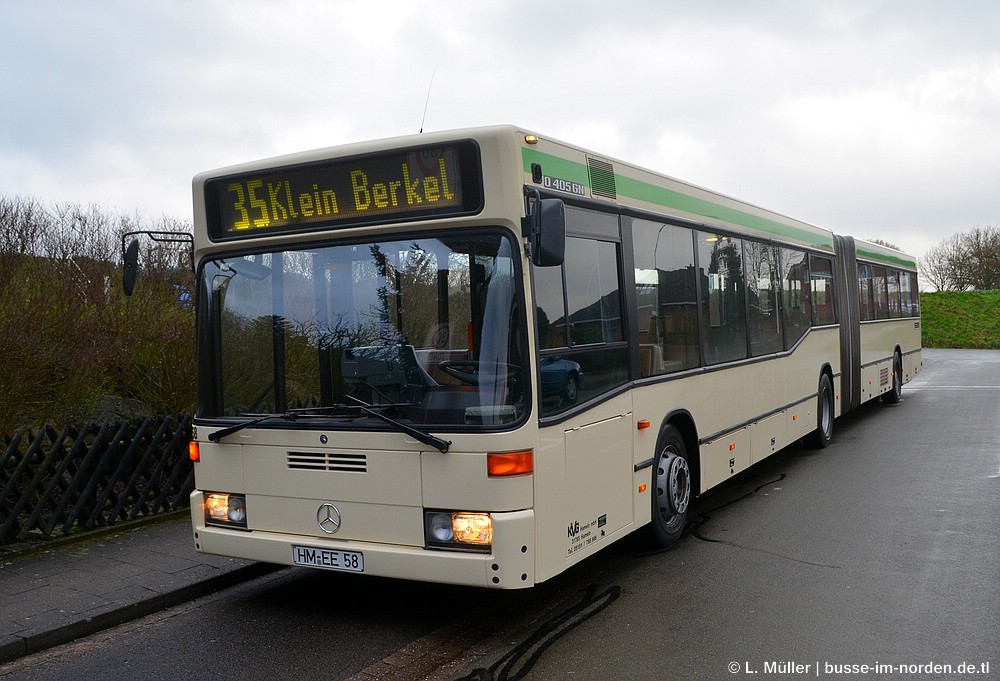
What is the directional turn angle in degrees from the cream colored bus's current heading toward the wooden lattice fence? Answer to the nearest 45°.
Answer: approximately 90° to its right

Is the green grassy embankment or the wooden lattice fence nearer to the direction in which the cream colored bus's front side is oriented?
the wooden lattice fence

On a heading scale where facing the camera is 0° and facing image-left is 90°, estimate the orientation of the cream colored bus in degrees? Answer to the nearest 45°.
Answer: approximately 45°

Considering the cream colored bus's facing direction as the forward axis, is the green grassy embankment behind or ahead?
behind
